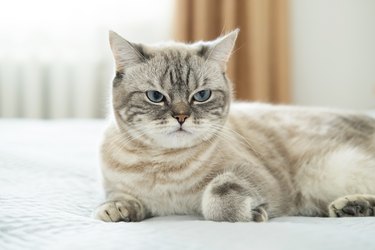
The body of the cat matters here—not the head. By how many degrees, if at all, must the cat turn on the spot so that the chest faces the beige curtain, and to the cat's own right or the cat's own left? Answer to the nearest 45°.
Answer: approximately 135° to the cat's own right

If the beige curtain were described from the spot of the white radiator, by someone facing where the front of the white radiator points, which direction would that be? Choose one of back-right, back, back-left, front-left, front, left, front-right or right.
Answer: left

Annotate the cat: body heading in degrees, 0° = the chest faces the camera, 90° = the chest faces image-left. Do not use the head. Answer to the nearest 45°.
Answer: approximately 45°

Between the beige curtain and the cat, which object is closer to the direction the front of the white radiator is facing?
the cat

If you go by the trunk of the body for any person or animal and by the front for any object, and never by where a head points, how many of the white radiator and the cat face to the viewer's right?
0

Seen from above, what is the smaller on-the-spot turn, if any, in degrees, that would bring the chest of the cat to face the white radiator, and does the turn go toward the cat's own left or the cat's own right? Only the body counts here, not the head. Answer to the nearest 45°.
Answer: approximately 90° to the cat's own right

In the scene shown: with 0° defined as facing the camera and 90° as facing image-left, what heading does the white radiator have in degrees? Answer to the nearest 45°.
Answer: approximately 0°

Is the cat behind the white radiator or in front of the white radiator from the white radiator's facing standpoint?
in front
